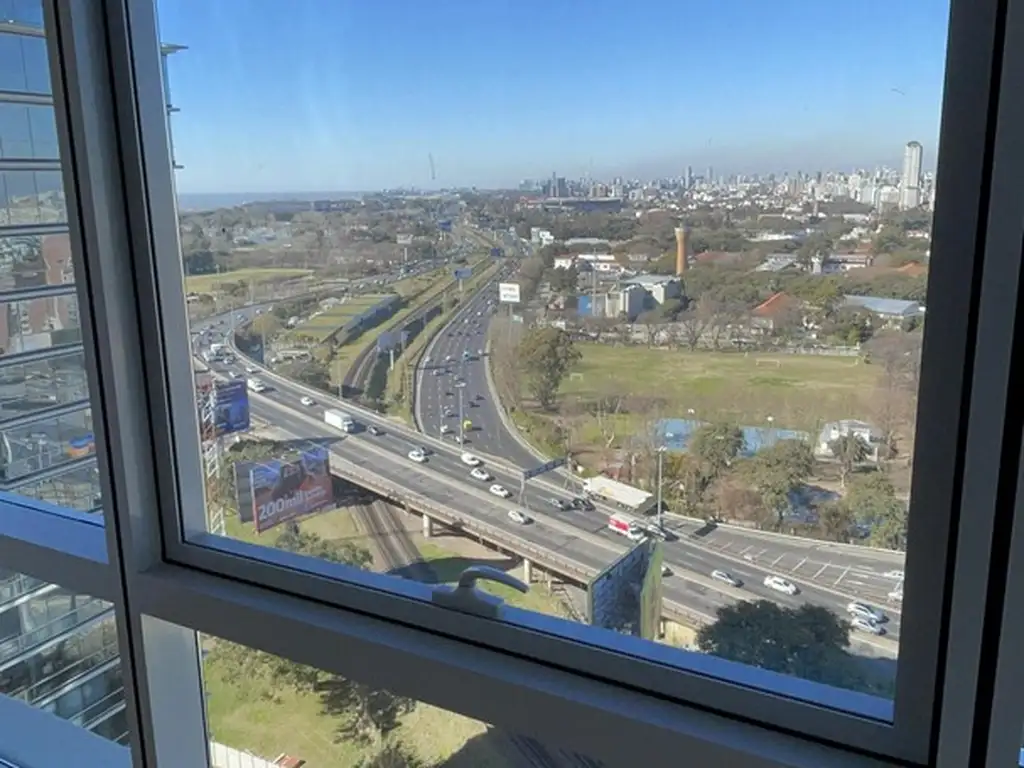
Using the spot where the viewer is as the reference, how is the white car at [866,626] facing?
facing the viewer and to the right of the viewer
